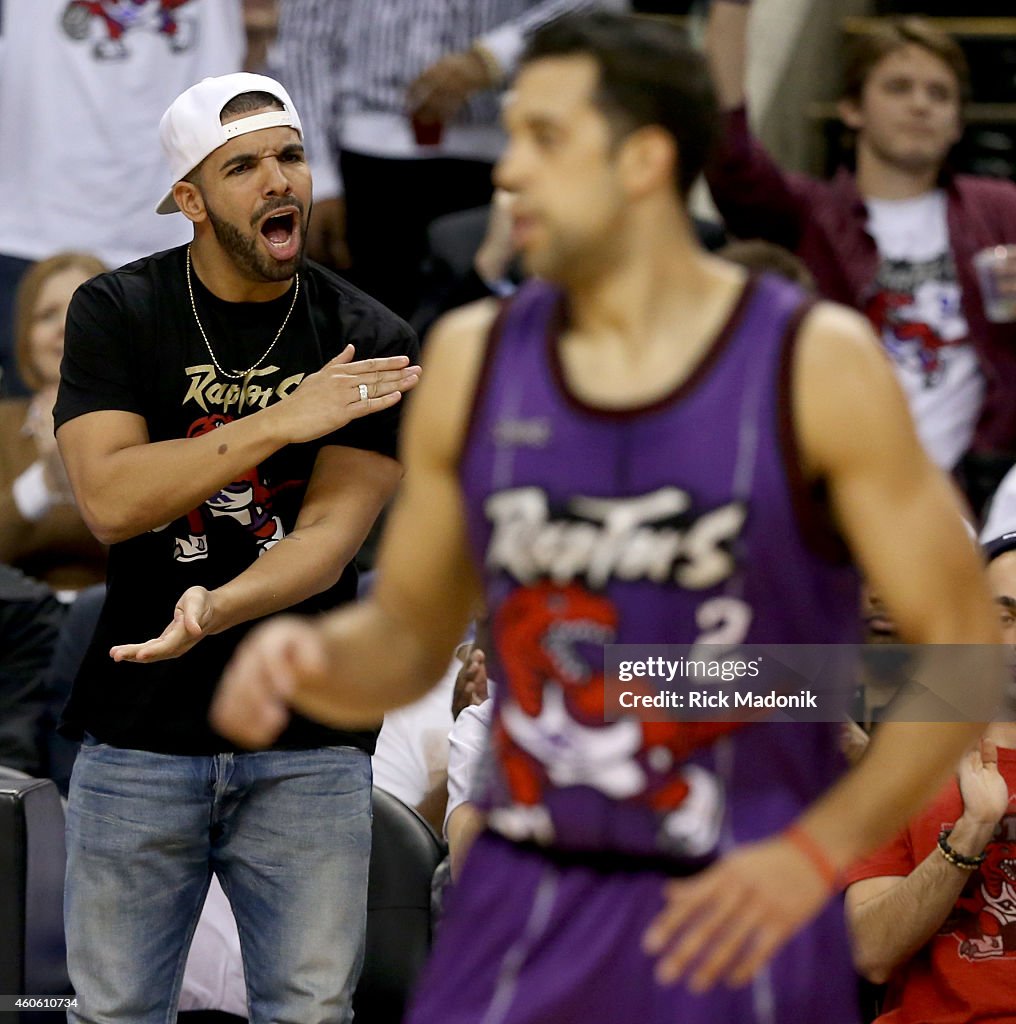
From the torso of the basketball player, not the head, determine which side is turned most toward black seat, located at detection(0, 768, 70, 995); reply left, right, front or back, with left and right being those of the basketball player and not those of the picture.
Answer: right

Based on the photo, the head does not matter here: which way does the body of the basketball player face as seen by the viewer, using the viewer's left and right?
facing the viewer and to the left of the viewer

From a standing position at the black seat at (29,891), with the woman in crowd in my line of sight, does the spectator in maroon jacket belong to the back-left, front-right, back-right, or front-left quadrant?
front-right

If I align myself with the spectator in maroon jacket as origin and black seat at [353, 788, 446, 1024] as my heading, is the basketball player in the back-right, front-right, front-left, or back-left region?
front-left

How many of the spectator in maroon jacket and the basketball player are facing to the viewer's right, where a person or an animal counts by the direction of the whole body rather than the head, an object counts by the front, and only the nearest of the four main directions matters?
0

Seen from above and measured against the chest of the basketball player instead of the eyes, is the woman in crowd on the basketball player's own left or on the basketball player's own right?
on the basketball player's own right

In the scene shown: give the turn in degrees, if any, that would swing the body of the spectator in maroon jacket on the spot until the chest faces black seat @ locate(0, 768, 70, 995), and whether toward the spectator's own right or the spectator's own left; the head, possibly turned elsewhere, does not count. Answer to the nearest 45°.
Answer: approximately 45° to the spectator's own right

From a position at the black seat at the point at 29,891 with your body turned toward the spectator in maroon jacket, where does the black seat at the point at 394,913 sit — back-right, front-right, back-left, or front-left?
front-right

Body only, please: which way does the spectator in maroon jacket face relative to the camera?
toward the camera

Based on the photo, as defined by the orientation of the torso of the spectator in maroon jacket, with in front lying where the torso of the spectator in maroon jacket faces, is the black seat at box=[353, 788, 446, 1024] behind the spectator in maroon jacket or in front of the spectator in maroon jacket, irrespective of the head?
in front

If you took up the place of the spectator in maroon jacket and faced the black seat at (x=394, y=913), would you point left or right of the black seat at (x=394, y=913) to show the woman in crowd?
right

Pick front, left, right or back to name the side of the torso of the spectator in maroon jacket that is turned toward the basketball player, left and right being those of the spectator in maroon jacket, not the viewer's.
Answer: front
